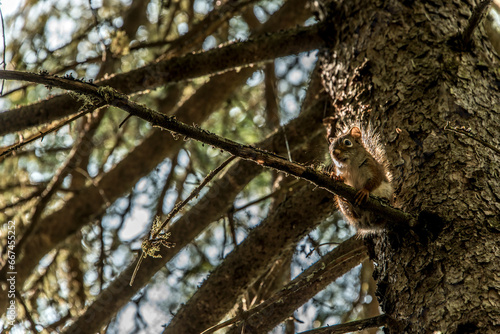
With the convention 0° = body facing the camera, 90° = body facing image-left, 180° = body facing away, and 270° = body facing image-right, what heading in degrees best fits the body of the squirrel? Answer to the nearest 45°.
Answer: approximately 45°

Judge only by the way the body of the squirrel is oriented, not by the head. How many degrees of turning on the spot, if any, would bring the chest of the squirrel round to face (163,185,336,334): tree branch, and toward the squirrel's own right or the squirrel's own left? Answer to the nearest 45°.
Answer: approximately 90° to the squirrel's own right

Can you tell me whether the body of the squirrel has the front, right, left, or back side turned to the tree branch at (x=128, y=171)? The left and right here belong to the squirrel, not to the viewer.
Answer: right
